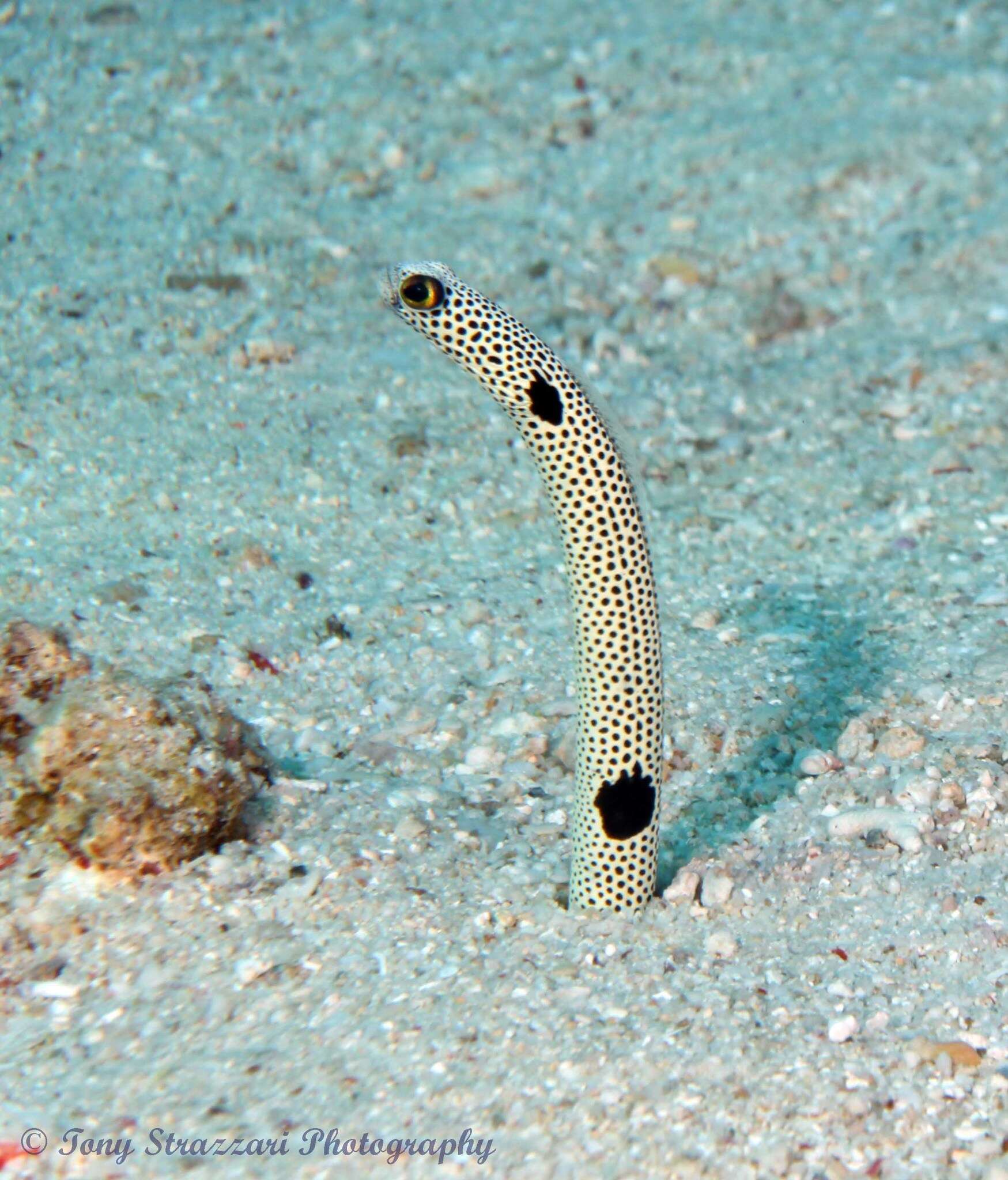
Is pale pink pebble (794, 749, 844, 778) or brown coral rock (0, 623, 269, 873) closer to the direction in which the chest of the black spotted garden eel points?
the brown coral rock

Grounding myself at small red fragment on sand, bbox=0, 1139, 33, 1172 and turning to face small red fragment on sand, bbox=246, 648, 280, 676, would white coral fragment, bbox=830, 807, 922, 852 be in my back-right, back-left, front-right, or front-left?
front-right

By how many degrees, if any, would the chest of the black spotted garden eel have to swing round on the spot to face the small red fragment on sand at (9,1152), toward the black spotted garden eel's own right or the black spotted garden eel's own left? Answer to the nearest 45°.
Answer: approximately 45° to the black spotted garden eel's own left

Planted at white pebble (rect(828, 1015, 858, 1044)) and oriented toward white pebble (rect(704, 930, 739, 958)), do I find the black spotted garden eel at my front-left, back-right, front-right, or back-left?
front-left

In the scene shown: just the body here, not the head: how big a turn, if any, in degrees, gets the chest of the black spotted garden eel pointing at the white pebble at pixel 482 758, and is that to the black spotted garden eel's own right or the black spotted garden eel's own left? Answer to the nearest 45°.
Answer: approximately 90° to the black spotted garden eel's own right

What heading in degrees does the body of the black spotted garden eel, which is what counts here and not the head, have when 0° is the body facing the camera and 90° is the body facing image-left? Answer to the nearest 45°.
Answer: approximately 90°

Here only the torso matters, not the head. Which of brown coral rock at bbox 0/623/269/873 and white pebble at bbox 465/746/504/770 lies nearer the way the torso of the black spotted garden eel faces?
the brown coral rock

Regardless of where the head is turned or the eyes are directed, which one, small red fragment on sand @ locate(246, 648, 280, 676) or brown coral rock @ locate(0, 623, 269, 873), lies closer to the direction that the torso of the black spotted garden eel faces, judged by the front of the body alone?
the brown coral rock

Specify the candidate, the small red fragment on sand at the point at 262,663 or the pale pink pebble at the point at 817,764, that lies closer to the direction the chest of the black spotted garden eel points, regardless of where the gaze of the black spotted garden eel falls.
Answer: the small red fragment on sand

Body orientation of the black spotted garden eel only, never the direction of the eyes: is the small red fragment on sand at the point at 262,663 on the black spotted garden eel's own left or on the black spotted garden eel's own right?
on the black spotted garden eel's own right

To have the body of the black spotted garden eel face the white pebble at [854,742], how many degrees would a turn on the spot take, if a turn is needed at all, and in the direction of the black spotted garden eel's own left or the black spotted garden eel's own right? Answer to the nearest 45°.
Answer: approximately 135° to the black spotted garden eel's own right
